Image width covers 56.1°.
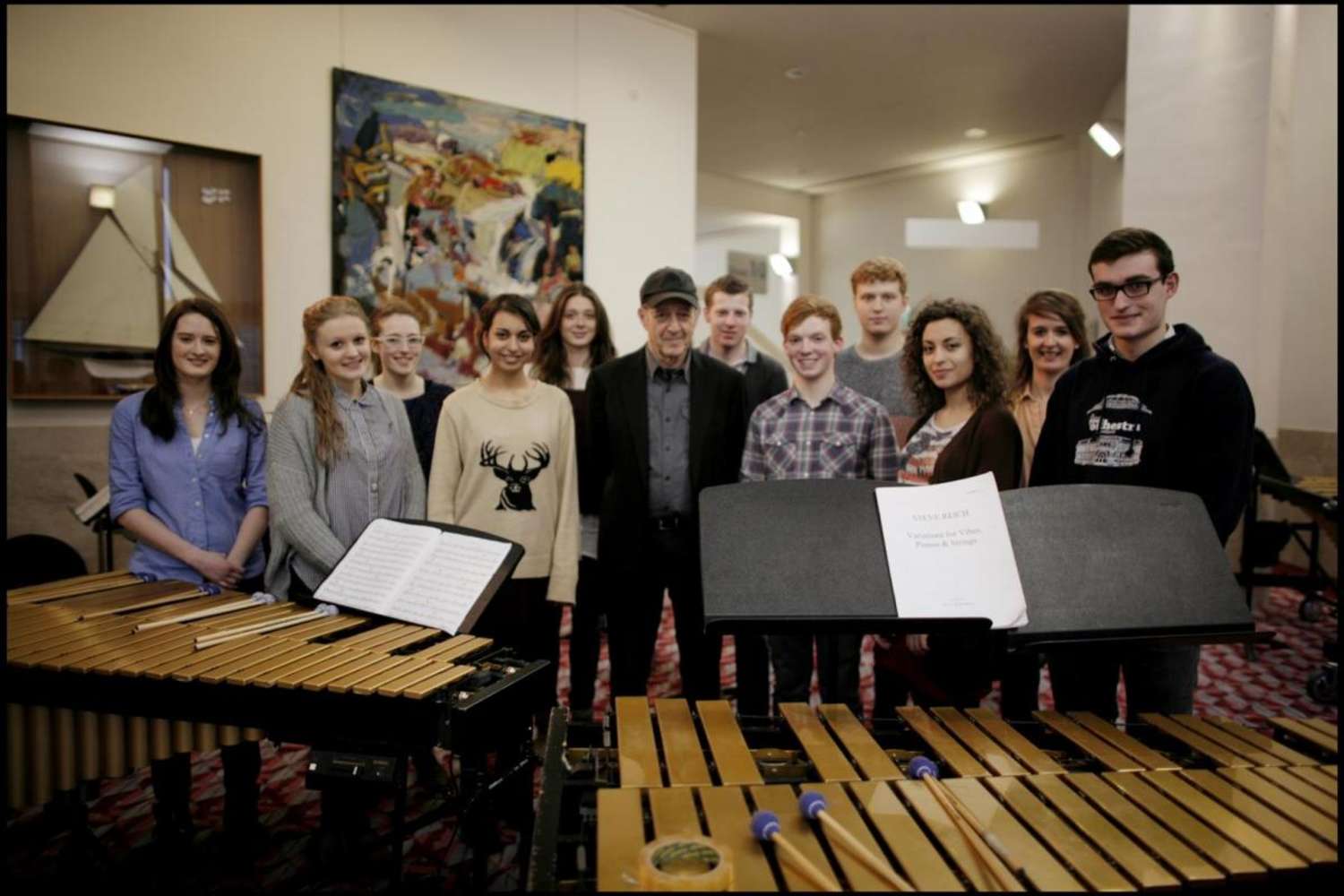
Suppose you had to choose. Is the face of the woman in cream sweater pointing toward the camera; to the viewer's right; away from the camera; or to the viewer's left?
toward the camera

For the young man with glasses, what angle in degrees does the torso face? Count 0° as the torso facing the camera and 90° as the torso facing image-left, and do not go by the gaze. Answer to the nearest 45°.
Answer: approximately 45°

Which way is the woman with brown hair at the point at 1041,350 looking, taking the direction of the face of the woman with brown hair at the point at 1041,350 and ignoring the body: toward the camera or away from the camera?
toward the camera

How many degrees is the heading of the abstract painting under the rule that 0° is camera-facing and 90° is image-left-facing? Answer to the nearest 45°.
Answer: approximately 315°

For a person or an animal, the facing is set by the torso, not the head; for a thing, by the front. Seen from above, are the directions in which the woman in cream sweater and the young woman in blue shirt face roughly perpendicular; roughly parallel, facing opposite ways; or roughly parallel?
roughly parallel

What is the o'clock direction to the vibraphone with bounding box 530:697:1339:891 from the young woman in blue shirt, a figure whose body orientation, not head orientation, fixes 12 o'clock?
The vibraphone is roughly at 11 o'clock from the young woman in blue shirt.

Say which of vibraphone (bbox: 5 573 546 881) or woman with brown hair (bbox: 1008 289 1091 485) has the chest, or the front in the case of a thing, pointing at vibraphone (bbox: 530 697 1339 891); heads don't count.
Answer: the woman with brown hair

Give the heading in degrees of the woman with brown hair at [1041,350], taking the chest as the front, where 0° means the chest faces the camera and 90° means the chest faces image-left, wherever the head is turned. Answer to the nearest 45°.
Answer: approximately 0°

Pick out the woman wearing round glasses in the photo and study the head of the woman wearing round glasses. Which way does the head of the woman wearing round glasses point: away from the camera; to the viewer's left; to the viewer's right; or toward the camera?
toward the camera

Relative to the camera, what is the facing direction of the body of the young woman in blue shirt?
toward the camera

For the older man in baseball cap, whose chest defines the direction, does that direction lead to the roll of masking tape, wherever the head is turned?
yes

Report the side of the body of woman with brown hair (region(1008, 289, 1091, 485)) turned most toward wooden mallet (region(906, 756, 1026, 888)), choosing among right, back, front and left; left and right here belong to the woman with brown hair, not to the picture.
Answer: front

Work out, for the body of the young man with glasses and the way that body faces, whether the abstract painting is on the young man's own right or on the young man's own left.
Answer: on the young man's own right

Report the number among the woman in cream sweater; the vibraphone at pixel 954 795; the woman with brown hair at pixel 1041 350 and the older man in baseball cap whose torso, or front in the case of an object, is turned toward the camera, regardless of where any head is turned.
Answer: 4

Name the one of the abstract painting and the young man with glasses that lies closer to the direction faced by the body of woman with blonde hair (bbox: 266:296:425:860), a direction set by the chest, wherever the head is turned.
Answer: the young man with glasses

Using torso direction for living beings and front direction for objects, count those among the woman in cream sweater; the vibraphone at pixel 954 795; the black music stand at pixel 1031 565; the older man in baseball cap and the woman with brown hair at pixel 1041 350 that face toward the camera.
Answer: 5

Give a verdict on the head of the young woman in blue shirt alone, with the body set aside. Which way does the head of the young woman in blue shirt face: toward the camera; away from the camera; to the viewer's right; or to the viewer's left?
toward the camera

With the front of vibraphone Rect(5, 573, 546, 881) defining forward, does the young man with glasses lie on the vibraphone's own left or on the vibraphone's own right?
on the vibraphone's own left

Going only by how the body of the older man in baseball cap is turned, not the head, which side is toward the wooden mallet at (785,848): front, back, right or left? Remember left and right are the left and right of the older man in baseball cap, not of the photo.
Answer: front
